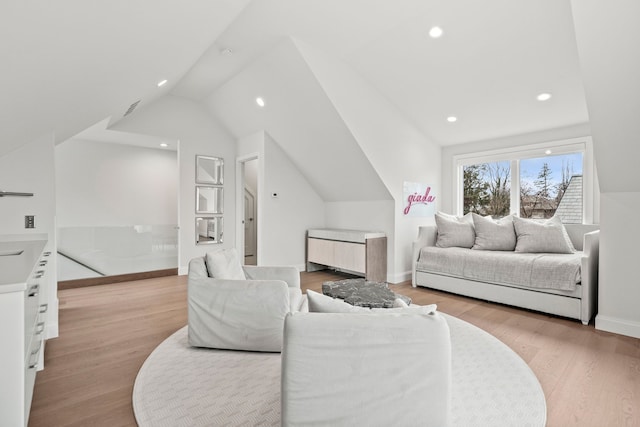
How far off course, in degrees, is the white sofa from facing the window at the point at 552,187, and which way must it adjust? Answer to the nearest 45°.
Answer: approximately 135° to its right

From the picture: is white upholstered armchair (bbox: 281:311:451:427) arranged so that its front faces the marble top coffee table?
yes

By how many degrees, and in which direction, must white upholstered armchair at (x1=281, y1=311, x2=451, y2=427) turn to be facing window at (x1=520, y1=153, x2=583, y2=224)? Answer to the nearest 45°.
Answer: approximately 45° to its right

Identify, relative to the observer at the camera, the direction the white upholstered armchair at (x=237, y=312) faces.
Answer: facing to the right of the viewer

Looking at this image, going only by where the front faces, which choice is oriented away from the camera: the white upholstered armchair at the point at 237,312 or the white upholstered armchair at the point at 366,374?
the white upholstered armchair at the point at 366,374

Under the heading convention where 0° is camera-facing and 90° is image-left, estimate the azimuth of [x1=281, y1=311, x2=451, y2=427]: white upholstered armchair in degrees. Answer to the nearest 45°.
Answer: approximately 180°

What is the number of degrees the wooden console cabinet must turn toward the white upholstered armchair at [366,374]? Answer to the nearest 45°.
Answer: approximately 45° to its left

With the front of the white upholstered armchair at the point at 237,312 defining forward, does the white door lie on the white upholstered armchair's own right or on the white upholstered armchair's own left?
on the white upholstered armchair's own left

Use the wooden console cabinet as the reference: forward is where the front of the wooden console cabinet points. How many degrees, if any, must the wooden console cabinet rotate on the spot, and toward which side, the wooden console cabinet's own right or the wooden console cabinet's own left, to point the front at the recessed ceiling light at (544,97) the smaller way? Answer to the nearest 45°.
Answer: approximately 90° to the wooden console cabinet's own left
